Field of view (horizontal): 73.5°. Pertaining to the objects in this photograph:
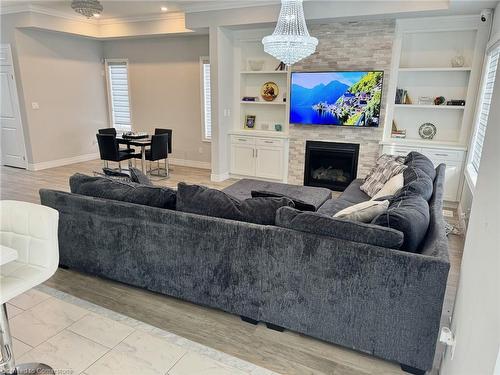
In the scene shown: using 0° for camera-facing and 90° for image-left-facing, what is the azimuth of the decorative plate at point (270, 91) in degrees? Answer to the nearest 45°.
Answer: approximately 0°

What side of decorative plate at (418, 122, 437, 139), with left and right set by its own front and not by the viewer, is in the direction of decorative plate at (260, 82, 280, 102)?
right

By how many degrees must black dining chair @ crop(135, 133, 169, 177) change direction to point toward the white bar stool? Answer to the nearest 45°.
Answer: approximately 135° to its left

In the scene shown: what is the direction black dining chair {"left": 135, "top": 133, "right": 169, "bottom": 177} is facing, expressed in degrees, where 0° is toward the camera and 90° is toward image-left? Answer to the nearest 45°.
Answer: approximately 135°

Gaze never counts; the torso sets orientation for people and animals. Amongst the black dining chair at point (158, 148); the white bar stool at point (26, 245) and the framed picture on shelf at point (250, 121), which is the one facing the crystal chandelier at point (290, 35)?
the framed picture on shelf

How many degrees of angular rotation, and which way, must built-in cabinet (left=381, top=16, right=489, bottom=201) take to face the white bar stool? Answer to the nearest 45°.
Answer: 0° — it already faces it

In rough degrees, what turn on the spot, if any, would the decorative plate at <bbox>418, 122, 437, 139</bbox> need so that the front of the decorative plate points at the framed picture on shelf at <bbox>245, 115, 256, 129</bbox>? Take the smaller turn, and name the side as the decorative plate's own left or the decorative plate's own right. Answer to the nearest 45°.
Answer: approximately 90° to the decorative plate's own right

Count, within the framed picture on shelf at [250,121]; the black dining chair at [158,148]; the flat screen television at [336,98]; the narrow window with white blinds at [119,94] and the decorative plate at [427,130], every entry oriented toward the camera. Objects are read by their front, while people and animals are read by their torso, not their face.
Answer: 4

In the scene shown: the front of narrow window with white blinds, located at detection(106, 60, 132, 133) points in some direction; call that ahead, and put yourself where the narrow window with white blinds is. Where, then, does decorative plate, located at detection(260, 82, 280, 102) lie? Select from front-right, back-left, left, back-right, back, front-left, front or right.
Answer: front-left

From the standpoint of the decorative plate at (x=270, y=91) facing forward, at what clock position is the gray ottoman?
The gray ottoman is roughly at 12 o'clock from the decorative plate.
